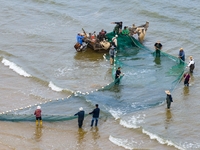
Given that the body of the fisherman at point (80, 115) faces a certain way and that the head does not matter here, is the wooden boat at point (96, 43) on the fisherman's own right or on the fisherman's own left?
on the fisherman's own right

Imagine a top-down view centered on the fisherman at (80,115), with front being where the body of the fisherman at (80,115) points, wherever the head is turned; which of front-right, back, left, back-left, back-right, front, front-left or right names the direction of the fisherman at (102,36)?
front-right

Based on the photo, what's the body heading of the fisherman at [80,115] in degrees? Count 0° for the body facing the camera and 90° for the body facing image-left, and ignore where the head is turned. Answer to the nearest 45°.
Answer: approximately 135°

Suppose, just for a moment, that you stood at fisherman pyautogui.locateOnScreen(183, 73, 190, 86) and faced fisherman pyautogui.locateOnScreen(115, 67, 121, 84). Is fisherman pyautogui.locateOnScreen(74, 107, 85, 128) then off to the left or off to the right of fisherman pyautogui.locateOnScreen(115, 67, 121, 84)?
left

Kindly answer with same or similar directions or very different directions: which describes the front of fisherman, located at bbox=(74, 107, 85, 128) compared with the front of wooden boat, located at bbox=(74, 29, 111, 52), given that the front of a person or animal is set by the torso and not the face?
very different directions

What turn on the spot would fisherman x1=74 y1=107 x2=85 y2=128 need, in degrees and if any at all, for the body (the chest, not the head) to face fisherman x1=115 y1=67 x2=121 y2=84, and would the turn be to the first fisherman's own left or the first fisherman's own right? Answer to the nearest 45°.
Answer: approximately 90° to the first fisherman's own right
